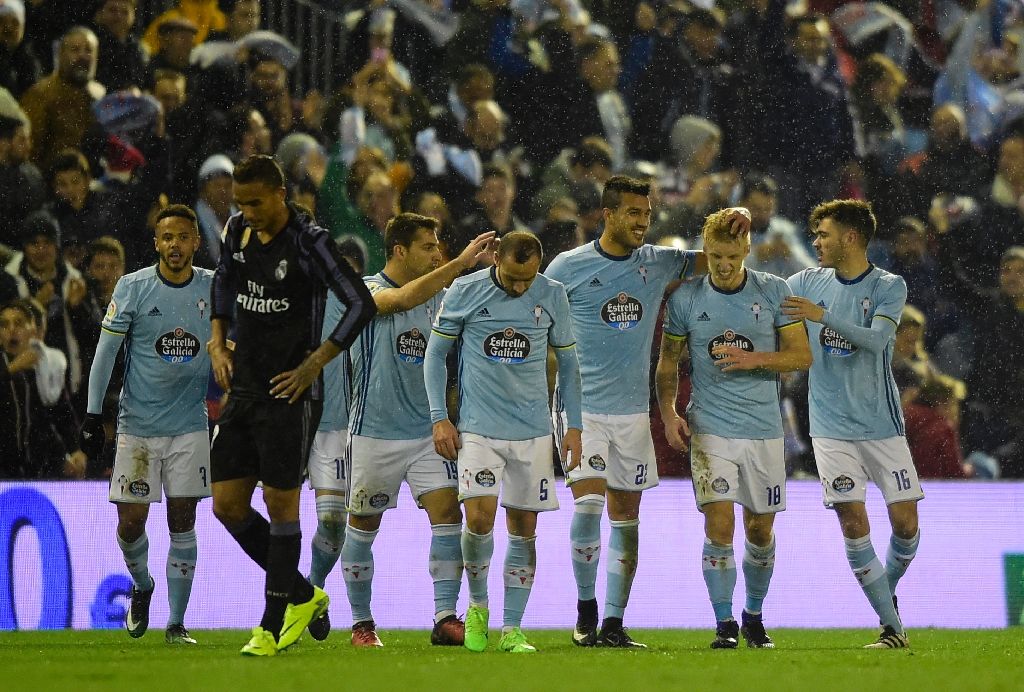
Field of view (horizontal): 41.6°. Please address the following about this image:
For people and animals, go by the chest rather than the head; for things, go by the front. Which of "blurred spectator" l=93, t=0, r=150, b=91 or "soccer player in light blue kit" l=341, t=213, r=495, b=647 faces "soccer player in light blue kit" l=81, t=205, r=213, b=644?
the blurred spectator

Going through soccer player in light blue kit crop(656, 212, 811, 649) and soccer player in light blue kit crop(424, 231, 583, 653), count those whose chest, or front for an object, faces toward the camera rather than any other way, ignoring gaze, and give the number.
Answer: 2

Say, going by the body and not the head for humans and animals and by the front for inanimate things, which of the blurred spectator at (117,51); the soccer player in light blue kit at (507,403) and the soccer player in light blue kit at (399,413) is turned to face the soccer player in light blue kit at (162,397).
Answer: the blurred spectator

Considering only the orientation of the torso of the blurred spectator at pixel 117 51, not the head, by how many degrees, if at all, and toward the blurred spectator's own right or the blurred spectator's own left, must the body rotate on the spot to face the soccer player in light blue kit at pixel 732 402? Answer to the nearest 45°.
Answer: approximately 45° to the blurred spectator's own left

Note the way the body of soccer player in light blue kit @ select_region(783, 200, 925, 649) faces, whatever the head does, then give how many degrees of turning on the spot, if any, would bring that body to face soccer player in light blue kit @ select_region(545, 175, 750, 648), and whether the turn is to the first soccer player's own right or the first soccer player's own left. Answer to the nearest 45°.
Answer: approximately 45° to the first soccer player's own right

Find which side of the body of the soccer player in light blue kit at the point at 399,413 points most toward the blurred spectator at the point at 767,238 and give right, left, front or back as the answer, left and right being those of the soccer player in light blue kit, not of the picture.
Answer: left

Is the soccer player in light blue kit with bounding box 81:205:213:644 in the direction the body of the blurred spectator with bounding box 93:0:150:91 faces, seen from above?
yes

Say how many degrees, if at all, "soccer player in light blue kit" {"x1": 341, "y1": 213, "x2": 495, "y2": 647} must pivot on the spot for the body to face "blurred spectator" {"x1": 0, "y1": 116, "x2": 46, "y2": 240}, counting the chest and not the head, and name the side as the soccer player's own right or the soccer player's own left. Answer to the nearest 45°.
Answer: approximately 180°

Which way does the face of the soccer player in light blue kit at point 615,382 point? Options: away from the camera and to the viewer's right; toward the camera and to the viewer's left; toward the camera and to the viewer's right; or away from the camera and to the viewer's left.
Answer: toward the camera and to the viewer's right

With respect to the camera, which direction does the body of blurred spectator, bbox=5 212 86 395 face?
toward the camera

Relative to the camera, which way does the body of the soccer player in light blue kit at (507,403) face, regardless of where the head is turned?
toward the camera

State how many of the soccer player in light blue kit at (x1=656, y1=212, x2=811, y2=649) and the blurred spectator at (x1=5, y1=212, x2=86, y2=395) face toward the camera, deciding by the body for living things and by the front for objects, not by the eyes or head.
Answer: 2

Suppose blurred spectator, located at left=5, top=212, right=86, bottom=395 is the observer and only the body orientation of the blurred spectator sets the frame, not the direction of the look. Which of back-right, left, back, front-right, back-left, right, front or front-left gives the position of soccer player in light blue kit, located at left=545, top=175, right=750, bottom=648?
front-left

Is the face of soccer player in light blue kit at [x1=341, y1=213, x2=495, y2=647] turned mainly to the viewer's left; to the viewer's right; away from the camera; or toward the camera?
to the viewer's right

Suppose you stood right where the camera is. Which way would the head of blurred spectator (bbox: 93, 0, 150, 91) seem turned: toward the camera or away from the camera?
toward the camera

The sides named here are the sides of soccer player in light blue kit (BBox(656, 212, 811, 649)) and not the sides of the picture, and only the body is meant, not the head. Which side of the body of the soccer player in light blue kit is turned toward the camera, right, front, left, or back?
front
